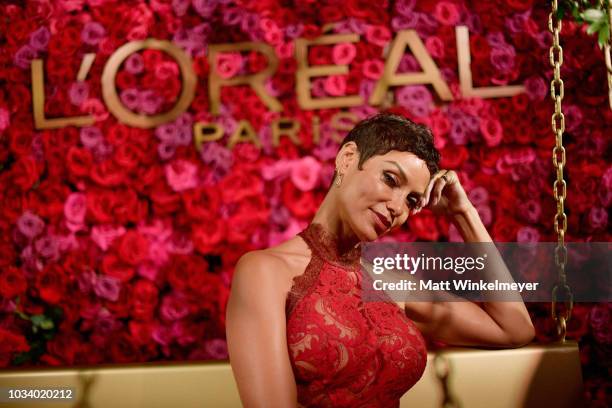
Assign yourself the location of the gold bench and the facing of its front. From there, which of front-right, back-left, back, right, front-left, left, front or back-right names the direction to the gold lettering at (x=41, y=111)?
back-right

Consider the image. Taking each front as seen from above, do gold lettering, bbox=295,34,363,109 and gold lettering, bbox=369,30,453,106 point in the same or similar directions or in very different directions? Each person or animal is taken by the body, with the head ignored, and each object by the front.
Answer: same or similar directions

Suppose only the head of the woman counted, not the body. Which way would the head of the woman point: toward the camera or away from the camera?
toward the camera

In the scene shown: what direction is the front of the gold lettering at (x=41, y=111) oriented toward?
toward the camera

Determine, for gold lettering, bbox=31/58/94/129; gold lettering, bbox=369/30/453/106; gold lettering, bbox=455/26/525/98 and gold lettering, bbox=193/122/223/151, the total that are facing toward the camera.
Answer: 4

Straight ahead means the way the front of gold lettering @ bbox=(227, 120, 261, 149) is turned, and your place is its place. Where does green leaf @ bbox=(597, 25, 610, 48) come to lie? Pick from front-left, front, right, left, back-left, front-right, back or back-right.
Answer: front-left

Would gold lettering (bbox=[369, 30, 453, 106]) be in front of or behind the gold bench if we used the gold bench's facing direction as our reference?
behind

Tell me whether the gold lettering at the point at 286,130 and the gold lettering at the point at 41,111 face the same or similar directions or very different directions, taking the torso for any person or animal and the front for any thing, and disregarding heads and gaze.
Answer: same or similar directions

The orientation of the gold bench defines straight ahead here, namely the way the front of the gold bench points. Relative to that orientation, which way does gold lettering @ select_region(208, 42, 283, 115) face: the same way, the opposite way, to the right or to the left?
the same way

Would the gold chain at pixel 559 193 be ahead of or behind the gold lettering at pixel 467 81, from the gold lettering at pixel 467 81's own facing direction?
ahead

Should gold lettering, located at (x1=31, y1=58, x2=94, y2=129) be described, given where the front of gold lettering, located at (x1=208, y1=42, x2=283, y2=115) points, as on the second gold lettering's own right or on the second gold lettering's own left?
on the second gold lettering's own right

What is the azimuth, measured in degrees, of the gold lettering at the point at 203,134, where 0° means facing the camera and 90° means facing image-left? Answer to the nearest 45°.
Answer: approximately 0°

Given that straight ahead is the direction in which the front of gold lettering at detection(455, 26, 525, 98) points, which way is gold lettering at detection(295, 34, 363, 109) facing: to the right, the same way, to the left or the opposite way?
the same way

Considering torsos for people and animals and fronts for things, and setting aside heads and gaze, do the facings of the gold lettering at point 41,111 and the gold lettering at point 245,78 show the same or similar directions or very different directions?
same or similar directions

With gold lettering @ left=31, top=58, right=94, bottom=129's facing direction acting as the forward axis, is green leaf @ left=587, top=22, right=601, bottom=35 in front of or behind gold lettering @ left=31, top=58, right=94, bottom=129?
in front

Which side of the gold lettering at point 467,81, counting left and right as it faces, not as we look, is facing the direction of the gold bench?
front

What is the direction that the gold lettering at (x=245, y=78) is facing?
toward the camera
